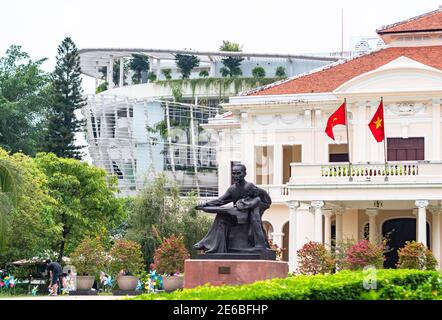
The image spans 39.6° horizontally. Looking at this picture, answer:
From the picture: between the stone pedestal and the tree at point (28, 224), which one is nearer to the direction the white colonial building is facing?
the stone pedestal

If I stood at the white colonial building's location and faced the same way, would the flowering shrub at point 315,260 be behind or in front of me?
in front

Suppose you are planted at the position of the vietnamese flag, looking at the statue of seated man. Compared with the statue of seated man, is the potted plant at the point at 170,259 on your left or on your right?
right

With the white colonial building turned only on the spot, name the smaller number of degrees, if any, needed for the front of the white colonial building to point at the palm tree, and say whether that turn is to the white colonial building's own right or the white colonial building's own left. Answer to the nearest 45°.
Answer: approximately 45° to the white colonial building's own right

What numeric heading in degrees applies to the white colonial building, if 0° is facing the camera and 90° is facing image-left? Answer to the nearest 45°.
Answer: approximately 0°

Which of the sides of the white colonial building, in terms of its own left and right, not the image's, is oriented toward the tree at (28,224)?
right

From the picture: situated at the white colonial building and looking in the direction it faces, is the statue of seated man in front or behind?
in front

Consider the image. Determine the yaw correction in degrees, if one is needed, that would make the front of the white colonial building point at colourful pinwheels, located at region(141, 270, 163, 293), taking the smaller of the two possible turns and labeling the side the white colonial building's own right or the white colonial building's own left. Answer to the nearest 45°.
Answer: approximately 45° to the white colonial building's own right

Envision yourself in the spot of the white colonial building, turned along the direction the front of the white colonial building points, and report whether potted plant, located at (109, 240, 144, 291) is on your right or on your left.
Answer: on your right
